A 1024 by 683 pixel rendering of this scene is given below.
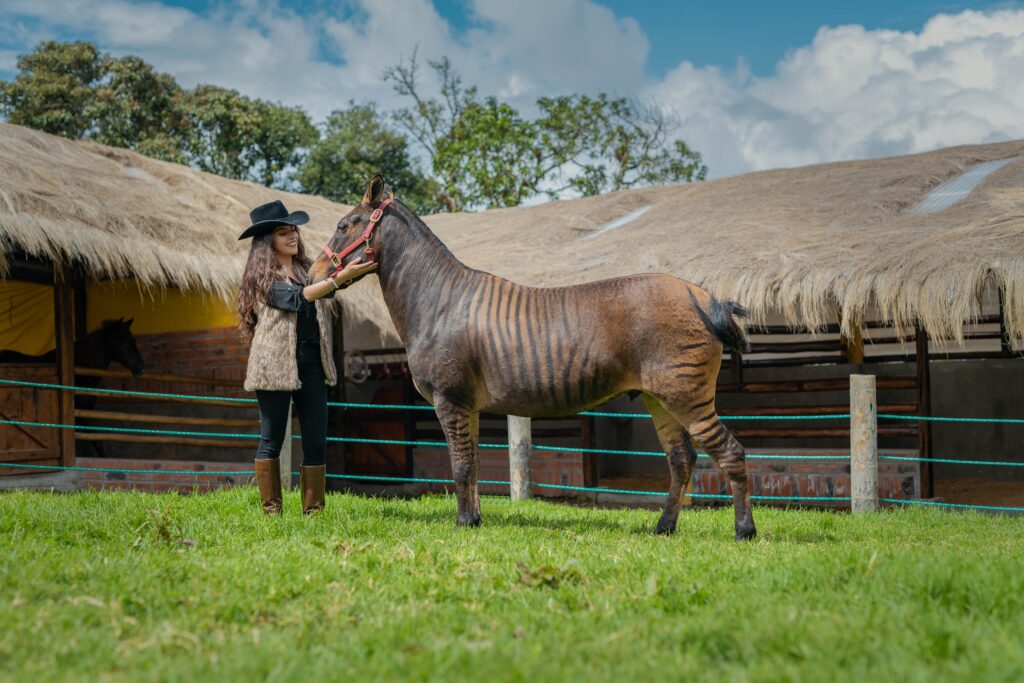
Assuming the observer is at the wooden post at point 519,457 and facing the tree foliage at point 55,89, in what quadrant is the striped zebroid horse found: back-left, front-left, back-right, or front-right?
back-left

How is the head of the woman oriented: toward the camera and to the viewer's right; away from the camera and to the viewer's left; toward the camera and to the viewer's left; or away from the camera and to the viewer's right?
toward the camera and to the viewer's right

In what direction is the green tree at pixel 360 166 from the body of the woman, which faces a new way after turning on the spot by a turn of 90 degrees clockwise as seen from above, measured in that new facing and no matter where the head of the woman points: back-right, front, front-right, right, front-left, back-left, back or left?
back-right

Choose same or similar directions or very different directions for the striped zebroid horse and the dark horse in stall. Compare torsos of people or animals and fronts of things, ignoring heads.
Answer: very different directions

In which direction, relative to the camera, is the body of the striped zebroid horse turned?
to the viewer's left

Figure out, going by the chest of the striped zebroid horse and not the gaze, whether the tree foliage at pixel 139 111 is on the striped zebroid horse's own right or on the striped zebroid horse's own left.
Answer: on the striped zebroid horse's own right

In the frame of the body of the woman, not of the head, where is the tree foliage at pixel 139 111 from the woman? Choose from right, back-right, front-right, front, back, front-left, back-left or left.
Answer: back-left

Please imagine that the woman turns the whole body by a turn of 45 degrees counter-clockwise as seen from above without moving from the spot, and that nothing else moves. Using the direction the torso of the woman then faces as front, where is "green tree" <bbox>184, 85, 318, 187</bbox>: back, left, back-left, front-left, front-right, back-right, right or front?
left

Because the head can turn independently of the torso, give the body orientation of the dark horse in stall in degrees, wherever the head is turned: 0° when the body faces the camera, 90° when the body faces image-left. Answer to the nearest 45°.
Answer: approximately 270°

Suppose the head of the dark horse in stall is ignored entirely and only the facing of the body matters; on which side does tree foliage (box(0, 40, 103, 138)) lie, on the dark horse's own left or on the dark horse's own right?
on the dark horse's own left

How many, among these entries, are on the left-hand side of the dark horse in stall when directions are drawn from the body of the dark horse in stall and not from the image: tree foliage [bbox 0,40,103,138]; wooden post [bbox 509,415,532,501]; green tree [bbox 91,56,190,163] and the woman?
2

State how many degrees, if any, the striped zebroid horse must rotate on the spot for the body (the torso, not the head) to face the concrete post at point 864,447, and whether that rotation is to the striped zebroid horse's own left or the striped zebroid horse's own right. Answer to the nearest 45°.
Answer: approximately 135° to the striped zebroid horse's own right

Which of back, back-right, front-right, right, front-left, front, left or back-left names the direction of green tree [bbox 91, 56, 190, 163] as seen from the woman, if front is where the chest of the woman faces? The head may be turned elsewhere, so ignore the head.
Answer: back-left
